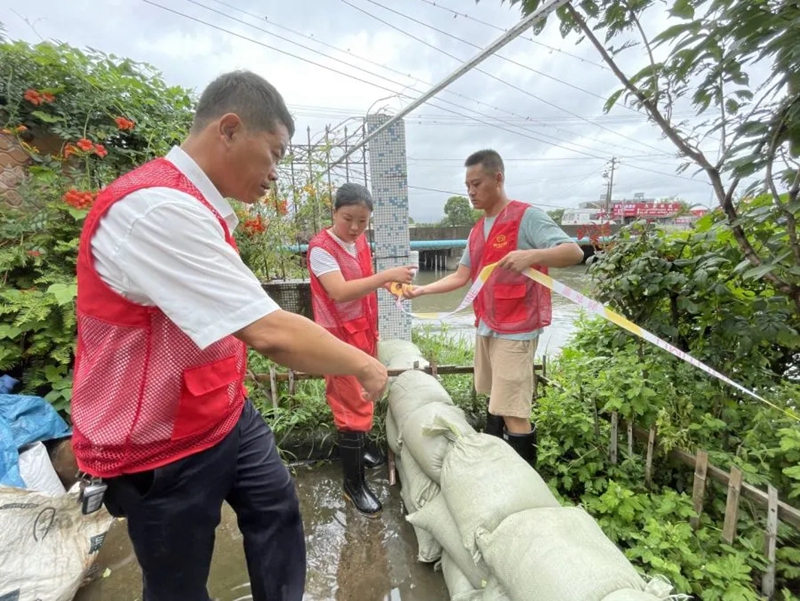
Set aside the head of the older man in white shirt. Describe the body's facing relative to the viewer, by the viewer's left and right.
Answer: facing to the right of the viewer

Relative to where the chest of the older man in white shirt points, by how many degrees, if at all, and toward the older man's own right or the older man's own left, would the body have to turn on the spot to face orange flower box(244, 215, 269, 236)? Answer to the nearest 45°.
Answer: approximately 90° to the older man's own left

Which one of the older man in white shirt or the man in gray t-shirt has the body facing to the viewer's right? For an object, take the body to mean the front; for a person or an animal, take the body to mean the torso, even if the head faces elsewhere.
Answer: the older man in white shirt

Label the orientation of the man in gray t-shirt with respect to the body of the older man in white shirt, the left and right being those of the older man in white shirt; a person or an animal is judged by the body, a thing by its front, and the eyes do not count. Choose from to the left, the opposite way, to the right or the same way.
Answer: the opposite way

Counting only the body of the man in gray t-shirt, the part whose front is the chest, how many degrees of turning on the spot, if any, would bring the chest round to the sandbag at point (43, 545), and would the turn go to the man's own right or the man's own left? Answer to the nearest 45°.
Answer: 0° — they already face it

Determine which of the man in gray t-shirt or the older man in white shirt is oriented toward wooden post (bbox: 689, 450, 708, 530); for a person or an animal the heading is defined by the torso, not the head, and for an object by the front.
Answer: the older man in white shirt

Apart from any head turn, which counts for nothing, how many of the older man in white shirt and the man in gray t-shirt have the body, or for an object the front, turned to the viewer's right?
1

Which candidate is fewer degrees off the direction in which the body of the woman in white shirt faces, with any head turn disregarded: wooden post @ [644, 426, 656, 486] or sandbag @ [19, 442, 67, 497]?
the wooden post

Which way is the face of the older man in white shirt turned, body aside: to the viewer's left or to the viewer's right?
to the viewer's right

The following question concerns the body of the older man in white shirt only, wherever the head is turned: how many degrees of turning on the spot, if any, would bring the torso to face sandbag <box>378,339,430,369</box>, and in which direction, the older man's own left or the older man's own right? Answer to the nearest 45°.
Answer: approximately 45° to the older man's own left
